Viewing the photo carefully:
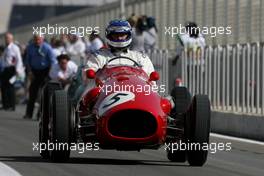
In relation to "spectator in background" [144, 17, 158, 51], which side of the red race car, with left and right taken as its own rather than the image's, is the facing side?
back

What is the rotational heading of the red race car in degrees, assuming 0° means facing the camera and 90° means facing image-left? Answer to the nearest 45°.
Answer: approximately 0°

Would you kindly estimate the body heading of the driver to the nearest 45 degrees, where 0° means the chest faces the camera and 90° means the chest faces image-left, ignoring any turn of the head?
approximately 0°

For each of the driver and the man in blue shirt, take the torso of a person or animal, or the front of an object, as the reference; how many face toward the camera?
2

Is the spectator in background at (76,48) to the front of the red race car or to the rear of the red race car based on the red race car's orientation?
to the rear

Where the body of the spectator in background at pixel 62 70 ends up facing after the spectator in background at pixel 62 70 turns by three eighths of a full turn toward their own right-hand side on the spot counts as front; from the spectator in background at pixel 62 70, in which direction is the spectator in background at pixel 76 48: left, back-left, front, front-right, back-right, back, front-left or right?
front-right
